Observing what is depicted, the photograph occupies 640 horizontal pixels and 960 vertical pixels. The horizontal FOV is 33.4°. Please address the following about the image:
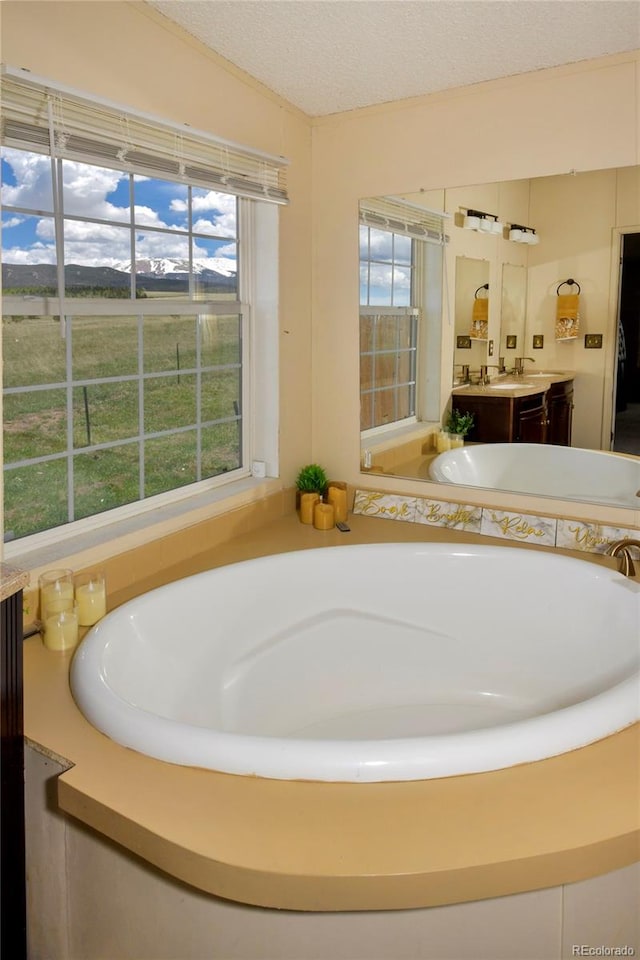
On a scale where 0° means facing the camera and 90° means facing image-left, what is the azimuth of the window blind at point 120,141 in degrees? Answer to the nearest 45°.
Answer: approximately 315°

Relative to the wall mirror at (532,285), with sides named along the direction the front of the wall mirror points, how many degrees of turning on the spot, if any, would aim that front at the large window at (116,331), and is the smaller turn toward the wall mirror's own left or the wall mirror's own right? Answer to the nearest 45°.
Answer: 0° — it already faces it

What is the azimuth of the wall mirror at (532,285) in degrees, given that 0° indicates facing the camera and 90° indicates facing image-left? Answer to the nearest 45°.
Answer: approximately 45°

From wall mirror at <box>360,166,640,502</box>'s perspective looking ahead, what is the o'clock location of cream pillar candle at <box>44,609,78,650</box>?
The cream pillar candle is roughly at 12 o'clock from the wall mirror.
